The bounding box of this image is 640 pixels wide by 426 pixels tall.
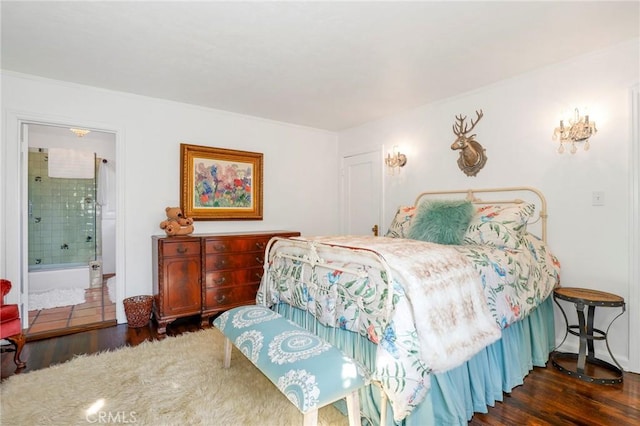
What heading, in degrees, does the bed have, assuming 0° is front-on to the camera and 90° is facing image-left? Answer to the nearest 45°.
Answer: approximately 45°

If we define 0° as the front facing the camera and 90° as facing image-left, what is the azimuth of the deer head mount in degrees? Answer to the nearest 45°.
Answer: approximately 45°

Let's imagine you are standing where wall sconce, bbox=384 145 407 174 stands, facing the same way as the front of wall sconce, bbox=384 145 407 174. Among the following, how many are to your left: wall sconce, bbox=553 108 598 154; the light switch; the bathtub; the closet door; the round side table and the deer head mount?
4

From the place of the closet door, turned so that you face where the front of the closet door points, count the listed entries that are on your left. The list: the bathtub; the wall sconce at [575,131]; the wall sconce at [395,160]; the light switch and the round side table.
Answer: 4

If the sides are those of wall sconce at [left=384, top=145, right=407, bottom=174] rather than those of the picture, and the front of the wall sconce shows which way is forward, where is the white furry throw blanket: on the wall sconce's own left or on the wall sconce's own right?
on the wall sconce's own left

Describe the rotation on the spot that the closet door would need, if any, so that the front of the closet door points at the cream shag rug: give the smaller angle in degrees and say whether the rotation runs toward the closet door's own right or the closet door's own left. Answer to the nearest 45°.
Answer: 0° — it already faces it

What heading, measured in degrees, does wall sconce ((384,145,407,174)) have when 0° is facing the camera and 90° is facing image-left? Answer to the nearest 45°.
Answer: approximately 45°
